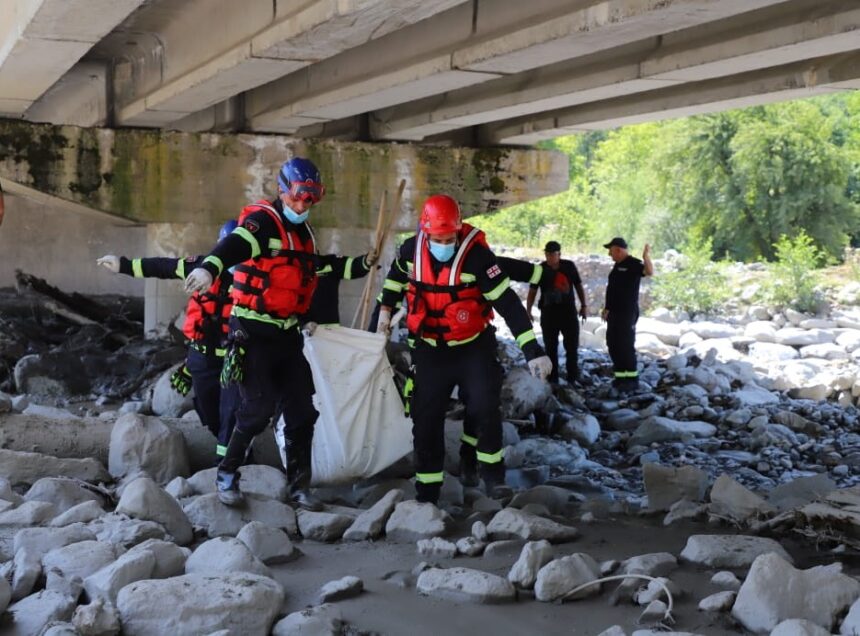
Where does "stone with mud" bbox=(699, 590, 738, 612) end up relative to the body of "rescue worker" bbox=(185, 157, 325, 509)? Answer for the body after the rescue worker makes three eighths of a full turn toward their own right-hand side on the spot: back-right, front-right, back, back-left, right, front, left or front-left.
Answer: back-left

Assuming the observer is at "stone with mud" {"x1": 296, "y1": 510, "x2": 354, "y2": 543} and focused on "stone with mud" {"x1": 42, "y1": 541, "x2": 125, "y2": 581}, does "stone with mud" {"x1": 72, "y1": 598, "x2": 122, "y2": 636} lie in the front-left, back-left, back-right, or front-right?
front-left

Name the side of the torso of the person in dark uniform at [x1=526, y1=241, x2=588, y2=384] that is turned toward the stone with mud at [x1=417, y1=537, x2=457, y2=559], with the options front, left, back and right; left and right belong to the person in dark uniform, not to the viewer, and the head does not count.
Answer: front

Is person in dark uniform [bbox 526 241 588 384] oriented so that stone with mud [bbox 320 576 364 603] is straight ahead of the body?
yes

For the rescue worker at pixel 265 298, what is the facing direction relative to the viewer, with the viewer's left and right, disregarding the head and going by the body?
facing the viewer and to the right of the viewer

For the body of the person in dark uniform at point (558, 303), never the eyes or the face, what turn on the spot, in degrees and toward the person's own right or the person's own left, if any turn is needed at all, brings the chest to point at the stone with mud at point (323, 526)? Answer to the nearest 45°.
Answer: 0° — they already face it

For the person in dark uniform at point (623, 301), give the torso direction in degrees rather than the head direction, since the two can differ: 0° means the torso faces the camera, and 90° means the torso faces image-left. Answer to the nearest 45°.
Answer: approximately 45°

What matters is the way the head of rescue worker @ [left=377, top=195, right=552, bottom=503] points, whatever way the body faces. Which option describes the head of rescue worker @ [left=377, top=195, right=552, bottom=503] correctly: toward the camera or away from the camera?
toward the camera

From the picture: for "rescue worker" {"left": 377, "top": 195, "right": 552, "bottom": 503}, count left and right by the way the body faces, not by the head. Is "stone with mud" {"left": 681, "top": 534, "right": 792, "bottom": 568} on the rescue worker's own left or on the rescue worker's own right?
on the rescue worker's own left

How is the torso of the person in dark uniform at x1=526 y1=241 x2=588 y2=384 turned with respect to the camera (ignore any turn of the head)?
toward the camera

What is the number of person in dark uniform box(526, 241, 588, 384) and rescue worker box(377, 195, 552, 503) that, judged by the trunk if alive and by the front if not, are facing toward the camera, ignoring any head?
2

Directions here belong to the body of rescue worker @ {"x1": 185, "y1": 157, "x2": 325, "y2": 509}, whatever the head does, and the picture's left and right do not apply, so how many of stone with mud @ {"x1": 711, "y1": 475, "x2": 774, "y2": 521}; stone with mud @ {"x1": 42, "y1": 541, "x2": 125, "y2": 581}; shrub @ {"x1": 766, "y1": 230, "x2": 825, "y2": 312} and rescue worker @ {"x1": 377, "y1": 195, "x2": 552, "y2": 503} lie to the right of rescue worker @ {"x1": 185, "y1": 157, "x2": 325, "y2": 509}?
1

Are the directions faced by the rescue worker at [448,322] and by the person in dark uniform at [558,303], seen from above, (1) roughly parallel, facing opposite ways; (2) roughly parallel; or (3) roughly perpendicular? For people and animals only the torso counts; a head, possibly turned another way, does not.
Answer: roughly parallel

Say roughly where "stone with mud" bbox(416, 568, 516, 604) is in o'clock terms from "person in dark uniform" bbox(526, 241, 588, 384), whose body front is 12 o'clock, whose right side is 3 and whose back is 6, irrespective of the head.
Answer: The stone with mud is roughly at 12 o'clock from the person in dark uniform.

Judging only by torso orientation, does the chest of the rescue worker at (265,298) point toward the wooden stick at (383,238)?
no

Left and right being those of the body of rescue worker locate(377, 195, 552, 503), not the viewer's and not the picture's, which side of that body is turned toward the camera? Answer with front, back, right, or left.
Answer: front

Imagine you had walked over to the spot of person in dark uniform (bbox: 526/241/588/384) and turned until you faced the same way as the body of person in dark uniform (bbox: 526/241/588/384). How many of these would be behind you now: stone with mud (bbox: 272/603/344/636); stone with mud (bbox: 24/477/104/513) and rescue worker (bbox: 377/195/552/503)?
0

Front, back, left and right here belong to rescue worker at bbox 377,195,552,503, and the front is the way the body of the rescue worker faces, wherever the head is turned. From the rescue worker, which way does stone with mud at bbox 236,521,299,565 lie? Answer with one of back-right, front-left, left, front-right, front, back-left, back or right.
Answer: front-right
